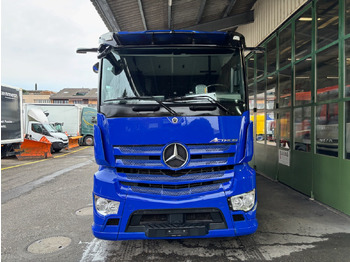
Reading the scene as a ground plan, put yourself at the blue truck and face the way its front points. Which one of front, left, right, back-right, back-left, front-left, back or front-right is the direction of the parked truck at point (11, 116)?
back-right

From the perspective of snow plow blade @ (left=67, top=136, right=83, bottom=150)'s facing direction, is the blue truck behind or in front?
in front

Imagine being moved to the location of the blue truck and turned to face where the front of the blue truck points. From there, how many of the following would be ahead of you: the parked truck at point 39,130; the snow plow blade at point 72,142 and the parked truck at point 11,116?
0

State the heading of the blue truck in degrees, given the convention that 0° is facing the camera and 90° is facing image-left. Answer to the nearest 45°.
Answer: approximately 0°

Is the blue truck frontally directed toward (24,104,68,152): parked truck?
no

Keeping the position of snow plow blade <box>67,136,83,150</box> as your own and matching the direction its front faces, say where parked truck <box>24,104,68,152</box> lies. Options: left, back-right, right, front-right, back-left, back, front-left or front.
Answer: right

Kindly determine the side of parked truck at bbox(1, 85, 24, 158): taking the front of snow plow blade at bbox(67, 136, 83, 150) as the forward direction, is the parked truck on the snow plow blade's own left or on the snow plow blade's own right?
on the snow plow blade's own right

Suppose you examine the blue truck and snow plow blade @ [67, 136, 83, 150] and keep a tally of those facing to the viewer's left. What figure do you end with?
0

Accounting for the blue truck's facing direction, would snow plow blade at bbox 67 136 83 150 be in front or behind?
behind

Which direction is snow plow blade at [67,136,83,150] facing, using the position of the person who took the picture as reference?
facing the viewer and to the right of the viewer
